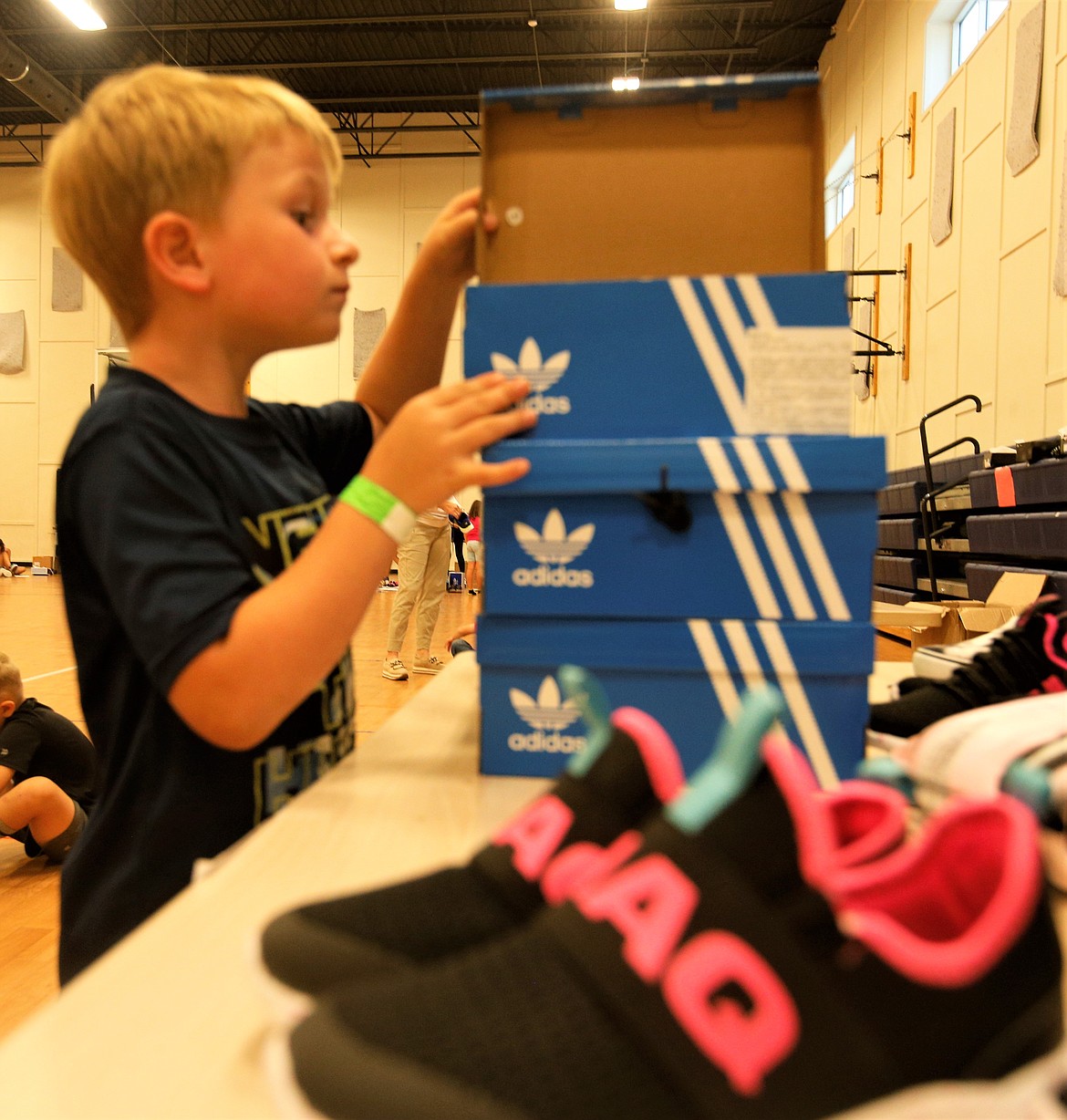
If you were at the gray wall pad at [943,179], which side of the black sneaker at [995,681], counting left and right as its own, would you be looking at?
right

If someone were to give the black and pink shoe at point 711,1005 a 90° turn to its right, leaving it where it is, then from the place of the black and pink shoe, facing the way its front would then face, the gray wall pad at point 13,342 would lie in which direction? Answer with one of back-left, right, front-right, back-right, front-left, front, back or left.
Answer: front-left

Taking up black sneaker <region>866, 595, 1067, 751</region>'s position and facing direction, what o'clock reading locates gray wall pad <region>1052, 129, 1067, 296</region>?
The gray wall pad is roughly at 3 o'clock from the black sneaker.

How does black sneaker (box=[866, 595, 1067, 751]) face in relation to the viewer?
to the viewer's left

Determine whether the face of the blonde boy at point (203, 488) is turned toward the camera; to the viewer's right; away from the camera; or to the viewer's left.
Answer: to the viewer's right

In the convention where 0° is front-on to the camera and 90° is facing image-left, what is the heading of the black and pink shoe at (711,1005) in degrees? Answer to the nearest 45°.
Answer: approximately 90°

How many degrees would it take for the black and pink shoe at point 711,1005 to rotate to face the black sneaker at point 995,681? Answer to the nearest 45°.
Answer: approximately 135° to its right

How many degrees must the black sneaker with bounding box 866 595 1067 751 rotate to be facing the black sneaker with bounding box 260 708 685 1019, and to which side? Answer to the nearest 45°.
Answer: approximately 90° to its left

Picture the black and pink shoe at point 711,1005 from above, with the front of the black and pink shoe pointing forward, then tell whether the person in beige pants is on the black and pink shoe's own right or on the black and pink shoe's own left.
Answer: on the black and pink shoe's own right

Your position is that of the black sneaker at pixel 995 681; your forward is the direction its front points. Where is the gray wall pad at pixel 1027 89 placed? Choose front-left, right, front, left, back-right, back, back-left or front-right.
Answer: right

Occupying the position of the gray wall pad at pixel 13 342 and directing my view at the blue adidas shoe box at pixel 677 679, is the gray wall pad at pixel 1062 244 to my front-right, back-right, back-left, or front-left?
front-left
